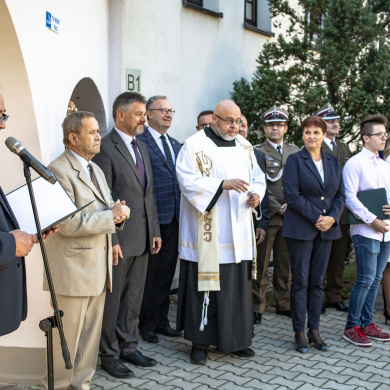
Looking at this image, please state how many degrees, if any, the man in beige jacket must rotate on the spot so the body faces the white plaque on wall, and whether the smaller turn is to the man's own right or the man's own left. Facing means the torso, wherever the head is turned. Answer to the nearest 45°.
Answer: approximately 135° to the man's own left

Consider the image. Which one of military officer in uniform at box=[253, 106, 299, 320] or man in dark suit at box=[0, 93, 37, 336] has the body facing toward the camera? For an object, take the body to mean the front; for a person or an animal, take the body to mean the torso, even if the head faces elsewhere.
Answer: the military officer in uniform

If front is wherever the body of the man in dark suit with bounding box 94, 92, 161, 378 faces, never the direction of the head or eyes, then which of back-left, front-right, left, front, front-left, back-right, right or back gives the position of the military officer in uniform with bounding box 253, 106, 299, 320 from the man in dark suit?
left

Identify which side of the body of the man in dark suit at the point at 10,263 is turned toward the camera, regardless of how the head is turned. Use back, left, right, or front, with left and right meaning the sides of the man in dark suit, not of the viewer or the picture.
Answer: right

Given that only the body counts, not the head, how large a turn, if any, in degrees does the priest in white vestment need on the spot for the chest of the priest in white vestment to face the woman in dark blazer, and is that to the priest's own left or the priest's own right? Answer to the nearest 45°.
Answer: approximately 45° to the priest's own left

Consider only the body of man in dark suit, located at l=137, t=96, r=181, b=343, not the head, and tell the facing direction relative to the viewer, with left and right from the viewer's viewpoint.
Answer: facing the viewer and to the right of the viewer

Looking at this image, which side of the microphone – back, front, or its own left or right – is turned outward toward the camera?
left

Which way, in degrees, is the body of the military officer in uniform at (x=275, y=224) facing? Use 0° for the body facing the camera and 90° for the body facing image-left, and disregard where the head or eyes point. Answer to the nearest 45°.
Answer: approximately 0°

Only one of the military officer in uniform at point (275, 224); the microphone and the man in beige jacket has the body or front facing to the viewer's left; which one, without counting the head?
the microphone

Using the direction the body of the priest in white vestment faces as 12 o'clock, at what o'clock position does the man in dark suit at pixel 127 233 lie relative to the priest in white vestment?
The man in dark suit is roughly at 4 o'clock from the priest in white vestment.
